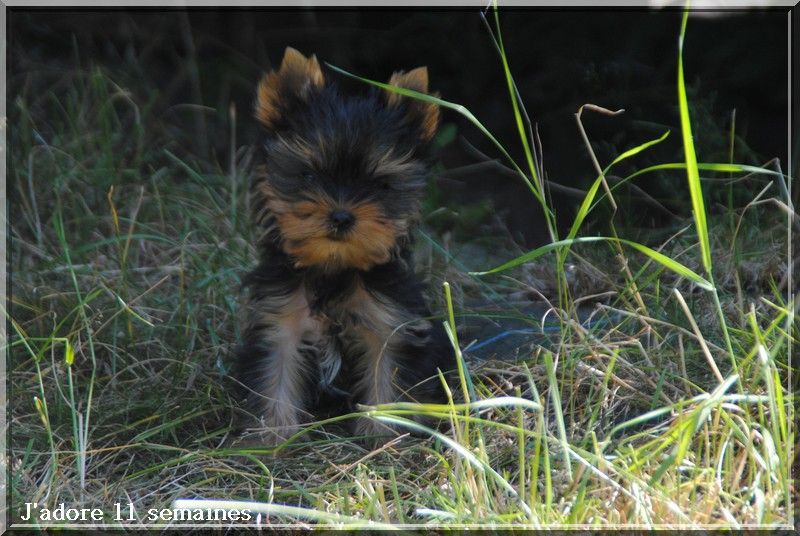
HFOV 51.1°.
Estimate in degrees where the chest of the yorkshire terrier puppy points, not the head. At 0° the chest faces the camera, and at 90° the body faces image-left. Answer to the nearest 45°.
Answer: approximately 0°
